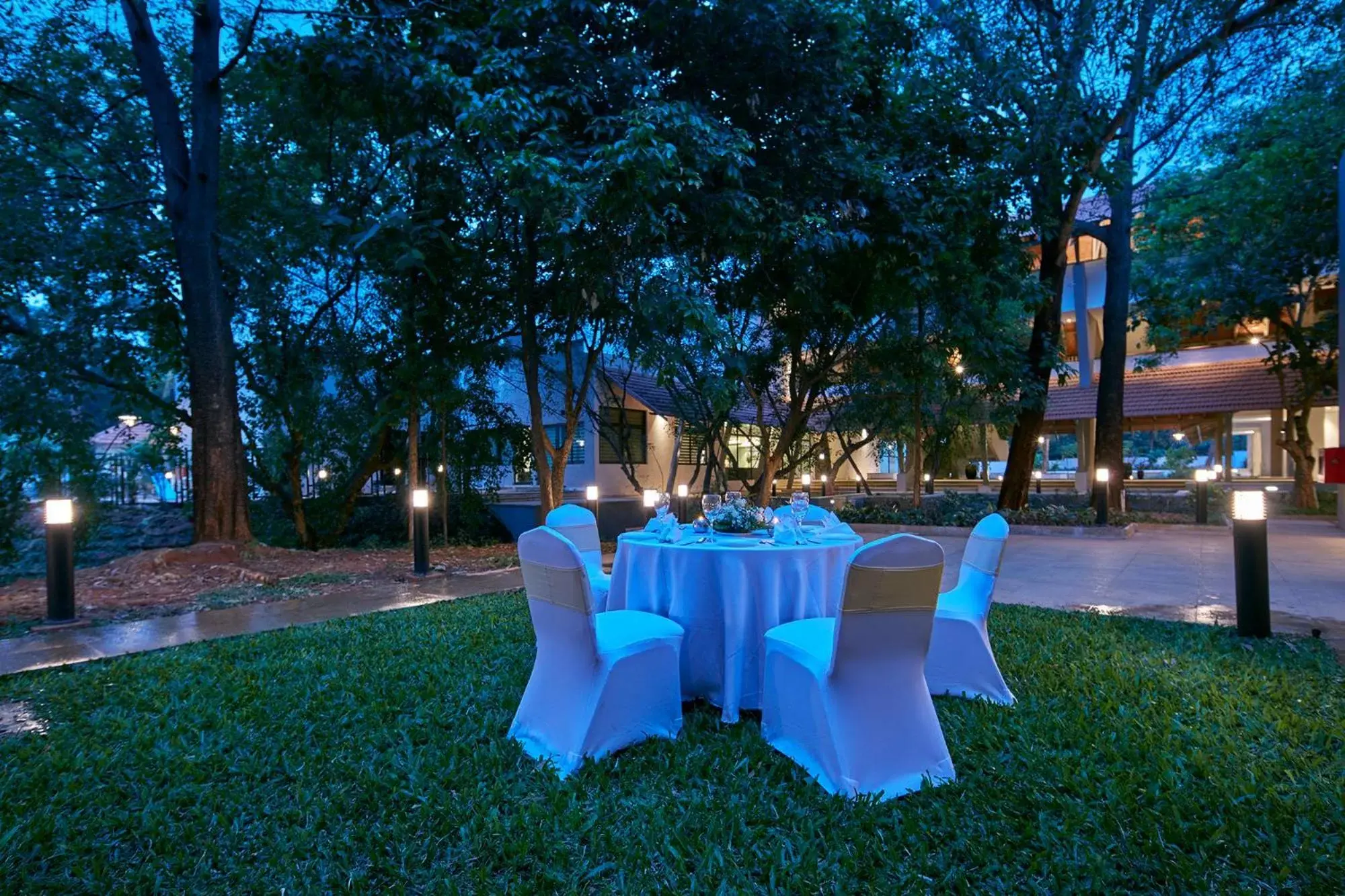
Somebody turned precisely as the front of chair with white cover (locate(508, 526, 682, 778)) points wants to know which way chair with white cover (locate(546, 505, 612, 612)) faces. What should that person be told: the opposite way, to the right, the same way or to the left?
to the right

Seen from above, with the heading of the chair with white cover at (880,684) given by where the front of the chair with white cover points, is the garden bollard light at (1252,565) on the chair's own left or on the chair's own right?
on the chair's own right

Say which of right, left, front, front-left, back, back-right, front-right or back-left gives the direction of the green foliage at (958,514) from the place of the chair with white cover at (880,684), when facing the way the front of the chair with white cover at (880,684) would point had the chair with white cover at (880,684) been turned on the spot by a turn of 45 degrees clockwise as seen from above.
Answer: front

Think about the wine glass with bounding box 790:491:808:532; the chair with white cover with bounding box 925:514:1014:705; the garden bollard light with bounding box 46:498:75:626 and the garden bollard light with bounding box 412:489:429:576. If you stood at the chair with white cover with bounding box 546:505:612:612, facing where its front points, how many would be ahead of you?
2

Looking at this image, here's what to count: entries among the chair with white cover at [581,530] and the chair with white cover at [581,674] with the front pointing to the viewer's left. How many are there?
0

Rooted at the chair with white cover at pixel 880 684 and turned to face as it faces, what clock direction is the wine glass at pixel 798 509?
The wine glass is roughly at 1 o'clock from the chair with white cover.

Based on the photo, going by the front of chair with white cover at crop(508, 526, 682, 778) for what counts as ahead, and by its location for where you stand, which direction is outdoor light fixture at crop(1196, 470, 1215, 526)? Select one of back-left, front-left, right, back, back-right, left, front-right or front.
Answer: front

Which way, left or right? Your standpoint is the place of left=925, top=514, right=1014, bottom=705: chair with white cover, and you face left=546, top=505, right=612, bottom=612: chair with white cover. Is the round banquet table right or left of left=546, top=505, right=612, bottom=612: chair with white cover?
left

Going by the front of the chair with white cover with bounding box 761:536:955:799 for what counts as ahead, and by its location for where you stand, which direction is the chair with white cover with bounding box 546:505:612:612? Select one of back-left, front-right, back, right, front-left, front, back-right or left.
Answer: front

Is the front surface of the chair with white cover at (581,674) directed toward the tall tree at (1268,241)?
yes

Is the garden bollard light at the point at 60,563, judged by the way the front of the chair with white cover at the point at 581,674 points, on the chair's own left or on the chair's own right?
on the chair's own left

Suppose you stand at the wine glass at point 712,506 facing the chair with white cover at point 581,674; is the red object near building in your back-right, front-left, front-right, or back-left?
back-left

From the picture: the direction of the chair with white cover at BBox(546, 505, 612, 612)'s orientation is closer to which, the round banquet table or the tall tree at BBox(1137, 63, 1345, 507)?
the round banquet table

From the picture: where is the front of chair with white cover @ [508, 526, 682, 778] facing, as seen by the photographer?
facing away from the viewer and to the right of the viewer

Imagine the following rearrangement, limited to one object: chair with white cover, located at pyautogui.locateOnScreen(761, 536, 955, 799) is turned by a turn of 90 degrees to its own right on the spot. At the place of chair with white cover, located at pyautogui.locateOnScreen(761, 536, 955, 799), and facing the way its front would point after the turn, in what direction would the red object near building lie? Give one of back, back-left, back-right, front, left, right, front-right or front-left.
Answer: front

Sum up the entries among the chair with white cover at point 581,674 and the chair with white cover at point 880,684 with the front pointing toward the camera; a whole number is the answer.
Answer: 0
